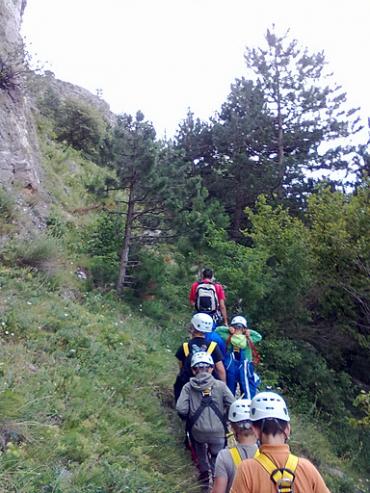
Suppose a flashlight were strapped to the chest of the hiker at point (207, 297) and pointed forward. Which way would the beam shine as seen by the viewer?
away from the camera

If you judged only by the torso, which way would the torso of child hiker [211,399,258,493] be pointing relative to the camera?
away from the camera

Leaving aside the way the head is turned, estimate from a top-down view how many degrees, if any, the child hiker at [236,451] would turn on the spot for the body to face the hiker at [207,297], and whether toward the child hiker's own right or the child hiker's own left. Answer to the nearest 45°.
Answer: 0° — they already face them

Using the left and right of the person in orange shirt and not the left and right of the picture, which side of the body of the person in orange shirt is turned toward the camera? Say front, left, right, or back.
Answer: back

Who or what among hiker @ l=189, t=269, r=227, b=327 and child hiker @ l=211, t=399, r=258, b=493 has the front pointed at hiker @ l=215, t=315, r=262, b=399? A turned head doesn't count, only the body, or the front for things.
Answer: the child hiker

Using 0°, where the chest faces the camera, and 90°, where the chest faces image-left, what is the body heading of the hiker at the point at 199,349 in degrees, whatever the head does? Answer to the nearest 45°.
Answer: approximately 180°

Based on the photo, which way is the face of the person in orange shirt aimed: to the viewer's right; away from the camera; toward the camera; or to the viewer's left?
away from the camera
